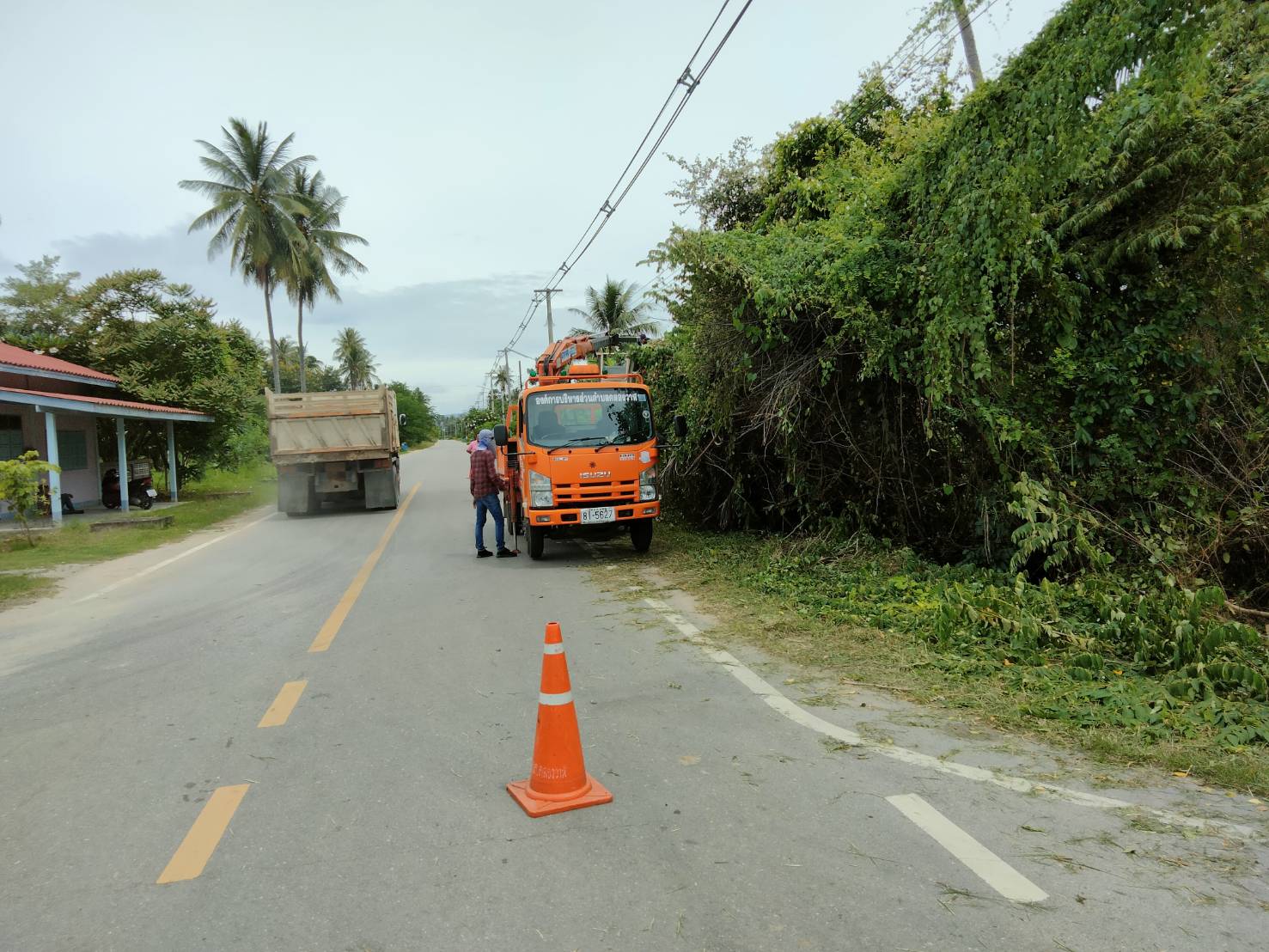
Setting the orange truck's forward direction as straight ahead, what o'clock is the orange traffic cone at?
The orange traffic cone is roughly at 12 o'clock from the orange truck.

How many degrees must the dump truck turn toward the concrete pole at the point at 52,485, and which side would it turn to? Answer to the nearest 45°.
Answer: approximately 90° to its left

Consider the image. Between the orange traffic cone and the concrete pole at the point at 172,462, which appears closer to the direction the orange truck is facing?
the orange traffic cone

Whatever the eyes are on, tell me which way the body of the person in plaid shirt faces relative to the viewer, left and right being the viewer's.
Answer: facing away from the viewer and to the right of the viewer

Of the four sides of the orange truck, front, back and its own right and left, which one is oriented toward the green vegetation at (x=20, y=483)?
right

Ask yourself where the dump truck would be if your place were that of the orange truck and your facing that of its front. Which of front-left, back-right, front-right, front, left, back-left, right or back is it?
back-right

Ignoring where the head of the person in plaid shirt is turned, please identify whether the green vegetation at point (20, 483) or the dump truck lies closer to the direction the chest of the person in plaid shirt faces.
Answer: the dump truck

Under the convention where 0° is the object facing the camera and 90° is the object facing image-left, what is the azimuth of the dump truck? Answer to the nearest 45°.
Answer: approximately 180°

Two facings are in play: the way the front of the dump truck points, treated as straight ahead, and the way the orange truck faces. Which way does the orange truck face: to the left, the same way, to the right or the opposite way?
the opposite way
